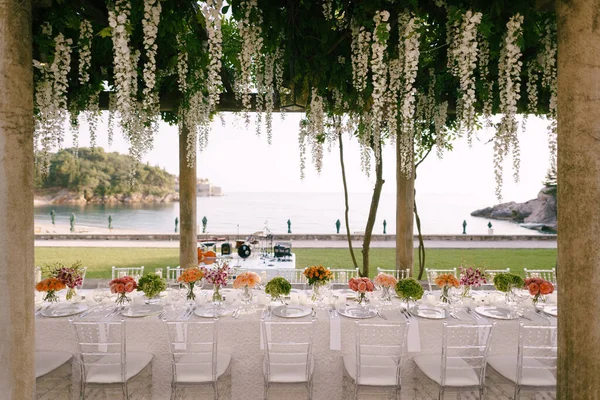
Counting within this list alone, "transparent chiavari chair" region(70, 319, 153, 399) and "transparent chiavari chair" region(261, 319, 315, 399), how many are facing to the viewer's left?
0

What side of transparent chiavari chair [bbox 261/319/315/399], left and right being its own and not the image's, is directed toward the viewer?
back

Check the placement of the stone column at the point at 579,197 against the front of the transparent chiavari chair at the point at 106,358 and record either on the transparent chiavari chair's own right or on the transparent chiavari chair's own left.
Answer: on the transparent chiavari chair's own right

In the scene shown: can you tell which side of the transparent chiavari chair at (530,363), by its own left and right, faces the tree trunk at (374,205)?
front

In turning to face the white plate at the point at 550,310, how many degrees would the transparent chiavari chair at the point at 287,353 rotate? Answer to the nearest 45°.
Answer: approximately 90° to its right

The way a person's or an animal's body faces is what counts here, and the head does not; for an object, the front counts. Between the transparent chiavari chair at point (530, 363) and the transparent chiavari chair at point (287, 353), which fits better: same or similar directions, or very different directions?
same or similar directions

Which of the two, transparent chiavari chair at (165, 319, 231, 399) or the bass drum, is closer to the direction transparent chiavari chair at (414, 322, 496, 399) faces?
the bass drum

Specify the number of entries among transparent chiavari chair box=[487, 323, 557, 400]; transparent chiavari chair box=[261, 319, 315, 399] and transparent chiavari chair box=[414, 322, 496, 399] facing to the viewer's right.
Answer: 0

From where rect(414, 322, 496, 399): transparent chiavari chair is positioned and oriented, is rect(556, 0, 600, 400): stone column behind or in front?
behind

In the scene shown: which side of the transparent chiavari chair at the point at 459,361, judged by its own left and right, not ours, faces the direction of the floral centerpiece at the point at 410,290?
front

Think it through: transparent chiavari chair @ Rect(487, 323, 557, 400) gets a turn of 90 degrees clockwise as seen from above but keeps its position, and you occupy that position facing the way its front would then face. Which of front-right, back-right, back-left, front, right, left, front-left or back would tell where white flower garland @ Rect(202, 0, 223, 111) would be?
back

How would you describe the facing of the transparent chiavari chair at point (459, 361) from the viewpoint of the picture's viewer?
facing away from the viewer and to the left of the viewer

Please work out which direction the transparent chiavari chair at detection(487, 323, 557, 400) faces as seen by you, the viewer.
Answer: facing away from the viewer and to the left of the viewer

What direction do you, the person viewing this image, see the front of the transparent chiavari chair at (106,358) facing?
facing away from the viewer and to the right of the viewer

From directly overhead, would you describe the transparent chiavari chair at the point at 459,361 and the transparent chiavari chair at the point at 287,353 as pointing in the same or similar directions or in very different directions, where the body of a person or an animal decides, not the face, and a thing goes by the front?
same or similar directions

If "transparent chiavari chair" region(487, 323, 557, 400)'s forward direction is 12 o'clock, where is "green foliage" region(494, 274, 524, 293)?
The green foliage is roughly at 1 o'clock from the transparent chiavari chair.
